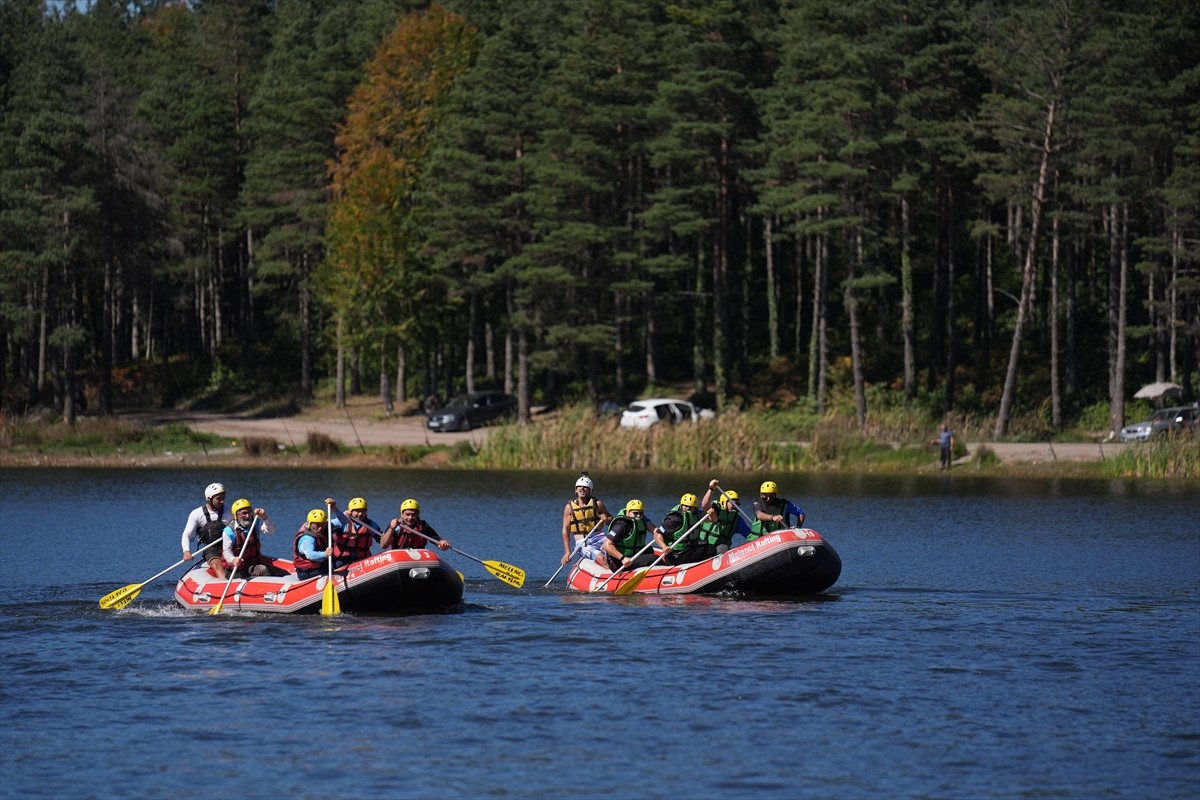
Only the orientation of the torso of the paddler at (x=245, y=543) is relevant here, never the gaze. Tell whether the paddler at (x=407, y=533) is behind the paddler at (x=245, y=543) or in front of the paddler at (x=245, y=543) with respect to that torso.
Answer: in front

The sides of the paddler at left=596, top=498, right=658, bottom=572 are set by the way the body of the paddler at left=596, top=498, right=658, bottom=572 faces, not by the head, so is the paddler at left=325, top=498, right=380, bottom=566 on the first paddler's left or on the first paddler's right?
on the first paddler's right

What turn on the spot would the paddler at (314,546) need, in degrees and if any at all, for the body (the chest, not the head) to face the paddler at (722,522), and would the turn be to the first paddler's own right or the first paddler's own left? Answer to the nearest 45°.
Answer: approximately 45° to the first paddler's own left

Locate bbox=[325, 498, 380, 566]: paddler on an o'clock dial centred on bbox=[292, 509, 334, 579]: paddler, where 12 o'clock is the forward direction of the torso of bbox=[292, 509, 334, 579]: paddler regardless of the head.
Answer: bbox=[325, 498, 380, 566]: paddler is roughly at 10 o'clock from bbox=[292, 509, 334, 579]: paddler.

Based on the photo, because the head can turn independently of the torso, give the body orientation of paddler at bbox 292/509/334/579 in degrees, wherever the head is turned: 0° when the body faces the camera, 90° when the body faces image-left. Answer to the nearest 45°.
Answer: approximately 315°

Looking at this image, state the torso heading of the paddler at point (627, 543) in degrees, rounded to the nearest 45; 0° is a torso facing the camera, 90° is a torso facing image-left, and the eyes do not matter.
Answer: approximately 315°

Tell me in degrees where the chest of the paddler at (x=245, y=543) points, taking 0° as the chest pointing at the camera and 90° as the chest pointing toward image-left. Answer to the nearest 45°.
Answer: approximately 315°

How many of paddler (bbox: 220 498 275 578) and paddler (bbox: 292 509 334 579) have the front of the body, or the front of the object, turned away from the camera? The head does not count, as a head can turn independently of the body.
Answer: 0

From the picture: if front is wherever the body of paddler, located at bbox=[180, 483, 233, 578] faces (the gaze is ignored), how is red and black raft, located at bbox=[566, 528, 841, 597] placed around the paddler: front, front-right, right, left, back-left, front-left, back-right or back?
front-left

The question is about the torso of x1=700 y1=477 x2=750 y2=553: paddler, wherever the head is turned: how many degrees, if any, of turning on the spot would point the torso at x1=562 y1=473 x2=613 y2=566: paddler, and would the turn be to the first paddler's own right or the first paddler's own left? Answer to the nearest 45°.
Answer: approximately 180°

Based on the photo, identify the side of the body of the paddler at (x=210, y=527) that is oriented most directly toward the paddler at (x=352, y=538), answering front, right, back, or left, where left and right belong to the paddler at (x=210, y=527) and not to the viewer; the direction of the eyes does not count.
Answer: front

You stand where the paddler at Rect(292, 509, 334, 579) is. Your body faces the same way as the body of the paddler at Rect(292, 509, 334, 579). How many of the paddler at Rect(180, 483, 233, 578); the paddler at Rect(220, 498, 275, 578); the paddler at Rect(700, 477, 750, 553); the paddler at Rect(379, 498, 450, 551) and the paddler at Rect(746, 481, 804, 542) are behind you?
2
